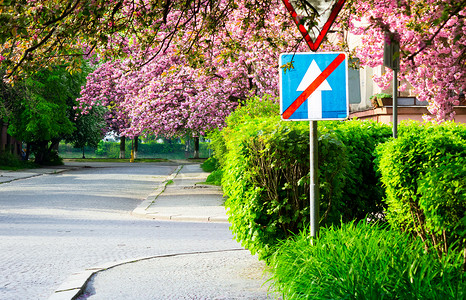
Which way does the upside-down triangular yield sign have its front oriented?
toward the camera

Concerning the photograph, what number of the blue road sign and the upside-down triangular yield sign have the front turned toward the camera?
2

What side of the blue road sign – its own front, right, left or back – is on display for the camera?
front

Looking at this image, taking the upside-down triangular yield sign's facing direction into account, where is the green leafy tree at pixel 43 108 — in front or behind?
behind

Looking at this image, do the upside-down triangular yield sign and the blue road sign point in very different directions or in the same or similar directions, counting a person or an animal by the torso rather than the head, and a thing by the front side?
same or similar directions

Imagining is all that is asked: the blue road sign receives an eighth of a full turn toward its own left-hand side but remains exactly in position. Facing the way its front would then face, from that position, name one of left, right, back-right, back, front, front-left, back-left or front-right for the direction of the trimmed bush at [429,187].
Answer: front-left
